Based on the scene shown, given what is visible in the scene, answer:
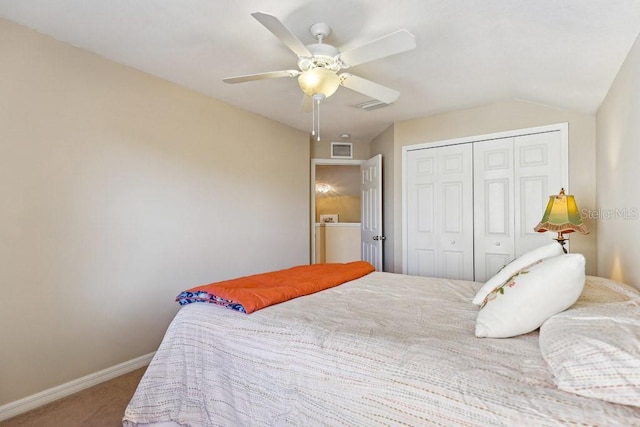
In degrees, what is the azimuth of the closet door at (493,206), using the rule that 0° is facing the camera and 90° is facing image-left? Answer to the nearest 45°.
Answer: approximately 0°

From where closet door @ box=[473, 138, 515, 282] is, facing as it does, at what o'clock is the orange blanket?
The orange blanket is roughly at 1 o'clock from the closet door.

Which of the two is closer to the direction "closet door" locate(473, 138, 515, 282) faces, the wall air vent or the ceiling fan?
the ceiling fan

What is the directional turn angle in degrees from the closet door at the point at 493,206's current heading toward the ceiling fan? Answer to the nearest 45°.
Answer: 0° — it already faces it

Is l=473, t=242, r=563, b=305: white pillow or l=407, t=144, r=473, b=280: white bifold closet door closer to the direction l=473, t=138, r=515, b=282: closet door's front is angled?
the white pillow

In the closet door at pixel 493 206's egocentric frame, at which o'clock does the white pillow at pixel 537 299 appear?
The white pillow is roughly at 12 o'clock from the closet door.

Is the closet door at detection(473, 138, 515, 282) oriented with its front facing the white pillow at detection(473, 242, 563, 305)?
yes

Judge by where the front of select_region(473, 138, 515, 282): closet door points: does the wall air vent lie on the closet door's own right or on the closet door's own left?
on the closet door's own right

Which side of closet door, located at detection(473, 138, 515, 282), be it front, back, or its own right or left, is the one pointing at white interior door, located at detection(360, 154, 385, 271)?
right
